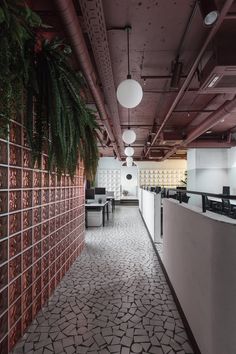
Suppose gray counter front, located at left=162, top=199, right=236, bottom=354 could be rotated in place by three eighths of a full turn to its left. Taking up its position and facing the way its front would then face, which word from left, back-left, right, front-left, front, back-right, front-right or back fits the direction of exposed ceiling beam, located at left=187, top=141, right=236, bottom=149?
left

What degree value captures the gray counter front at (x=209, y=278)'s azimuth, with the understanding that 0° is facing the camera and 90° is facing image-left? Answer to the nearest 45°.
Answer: approximately 45°
